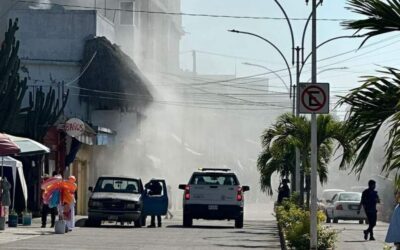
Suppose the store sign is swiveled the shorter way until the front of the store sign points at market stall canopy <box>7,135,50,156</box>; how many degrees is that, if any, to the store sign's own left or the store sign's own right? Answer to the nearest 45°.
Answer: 0° — it already faces it

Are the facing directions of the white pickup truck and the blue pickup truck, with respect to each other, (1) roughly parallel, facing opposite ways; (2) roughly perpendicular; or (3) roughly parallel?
roughly parallel, facing opposite ways

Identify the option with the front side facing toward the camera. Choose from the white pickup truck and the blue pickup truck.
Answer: the blue pickup truck

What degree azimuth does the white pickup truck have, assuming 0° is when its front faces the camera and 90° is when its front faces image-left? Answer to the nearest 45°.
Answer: approximately 180°

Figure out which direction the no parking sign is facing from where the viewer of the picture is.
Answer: facing the viewer

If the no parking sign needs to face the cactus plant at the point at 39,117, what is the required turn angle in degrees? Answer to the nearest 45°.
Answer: approximately 135° to its right

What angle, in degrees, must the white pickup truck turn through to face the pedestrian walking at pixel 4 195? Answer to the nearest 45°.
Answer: approximately 135° to its left

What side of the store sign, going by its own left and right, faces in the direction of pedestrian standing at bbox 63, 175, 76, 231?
front

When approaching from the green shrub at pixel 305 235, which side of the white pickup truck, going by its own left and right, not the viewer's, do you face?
back

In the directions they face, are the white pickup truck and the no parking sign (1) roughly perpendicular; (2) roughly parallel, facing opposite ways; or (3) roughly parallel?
roughly parallel, facing opposite ways

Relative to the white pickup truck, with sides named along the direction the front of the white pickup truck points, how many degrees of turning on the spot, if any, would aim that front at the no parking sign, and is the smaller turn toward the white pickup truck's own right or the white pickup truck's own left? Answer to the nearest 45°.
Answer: approximately 180°

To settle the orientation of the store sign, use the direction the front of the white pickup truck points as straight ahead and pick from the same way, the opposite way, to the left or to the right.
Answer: the opposite way

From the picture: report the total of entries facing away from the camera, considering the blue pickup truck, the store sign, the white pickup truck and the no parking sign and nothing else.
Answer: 1

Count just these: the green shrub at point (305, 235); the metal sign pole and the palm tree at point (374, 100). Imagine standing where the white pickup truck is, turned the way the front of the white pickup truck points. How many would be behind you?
3

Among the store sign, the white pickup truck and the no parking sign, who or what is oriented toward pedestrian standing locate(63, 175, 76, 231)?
the store sign

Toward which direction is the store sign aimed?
toward the camera

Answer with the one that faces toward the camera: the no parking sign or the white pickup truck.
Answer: the no parking sign
